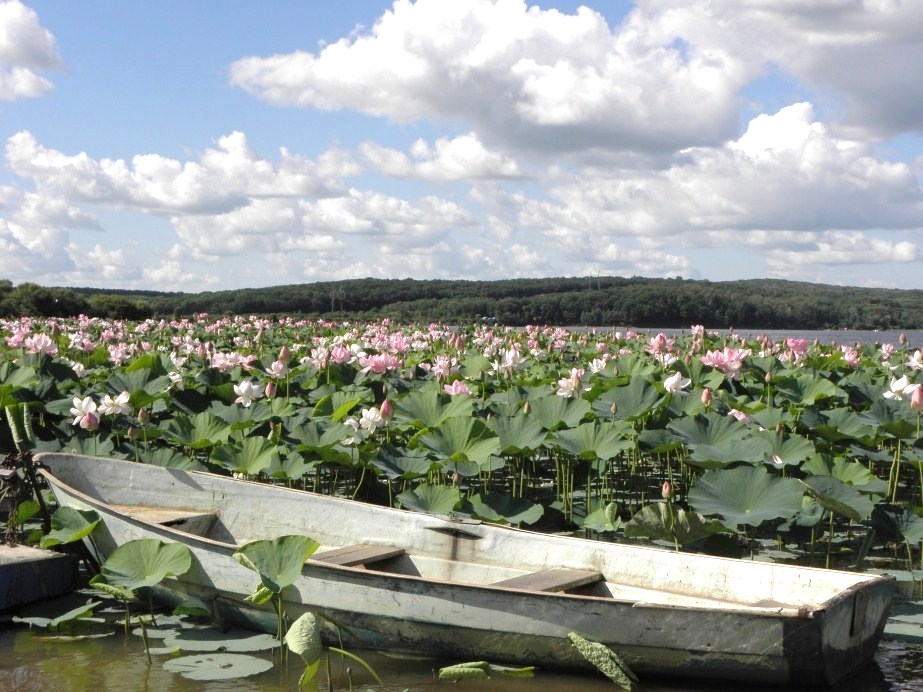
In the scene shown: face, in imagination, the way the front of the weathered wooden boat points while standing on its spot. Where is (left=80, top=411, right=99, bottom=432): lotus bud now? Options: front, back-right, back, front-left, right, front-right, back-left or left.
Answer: front

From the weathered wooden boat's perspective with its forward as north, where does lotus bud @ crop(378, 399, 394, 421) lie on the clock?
The lotus bud is roughly at 1 o'clock from the weathered wooden boat.

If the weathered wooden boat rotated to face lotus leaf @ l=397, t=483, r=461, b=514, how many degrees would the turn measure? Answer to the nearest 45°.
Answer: approximately 45° to its right

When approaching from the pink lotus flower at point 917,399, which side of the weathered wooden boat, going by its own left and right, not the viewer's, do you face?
right

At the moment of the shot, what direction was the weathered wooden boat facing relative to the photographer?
facing away from the viewer and to the left of the viewer

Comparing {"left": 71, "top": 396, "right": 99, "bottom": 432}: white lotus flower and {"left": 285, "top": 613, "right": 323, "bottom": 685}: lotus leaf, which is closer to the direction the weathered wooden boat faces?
the white lotus flower

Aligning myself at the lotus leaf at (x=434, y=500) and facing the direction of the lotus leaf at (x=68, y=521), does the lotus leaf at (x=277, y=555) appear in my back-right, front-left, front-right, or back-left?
front-left

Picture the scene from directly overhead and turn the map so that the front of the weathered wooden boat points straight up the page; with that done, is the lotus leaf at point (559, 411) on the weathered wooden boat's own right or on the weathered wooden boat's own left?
on the weathered wooden boat's own right

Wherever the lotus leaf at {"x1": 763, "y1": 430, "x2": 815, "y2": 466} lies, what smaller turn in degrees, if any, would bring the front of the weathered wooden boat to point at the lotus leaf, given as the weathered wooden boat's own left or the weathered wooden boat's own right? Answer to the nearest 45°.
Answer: approximately 90° to the weathered wooden boat's own right

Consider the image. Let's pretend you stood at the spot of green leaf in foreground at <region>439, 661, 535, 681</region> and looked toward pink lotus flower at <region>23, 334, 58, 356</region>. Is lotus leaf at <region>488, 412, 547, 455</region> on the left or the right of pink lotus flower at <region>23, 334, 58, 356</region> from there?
right

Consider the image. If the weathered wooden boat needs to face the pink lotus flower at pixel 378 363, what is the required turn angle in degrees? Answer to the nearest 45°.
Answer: approximately 45° to its right

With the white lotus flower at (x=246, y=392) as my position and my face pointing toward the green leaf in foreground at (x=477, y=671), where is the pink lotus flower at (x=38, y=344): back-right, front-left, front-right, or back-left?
back-right

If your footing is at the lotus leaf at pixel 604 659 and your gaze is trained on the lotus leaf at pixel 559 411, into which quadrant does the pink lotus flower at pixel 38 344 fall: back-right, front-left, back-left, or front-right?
front-left
